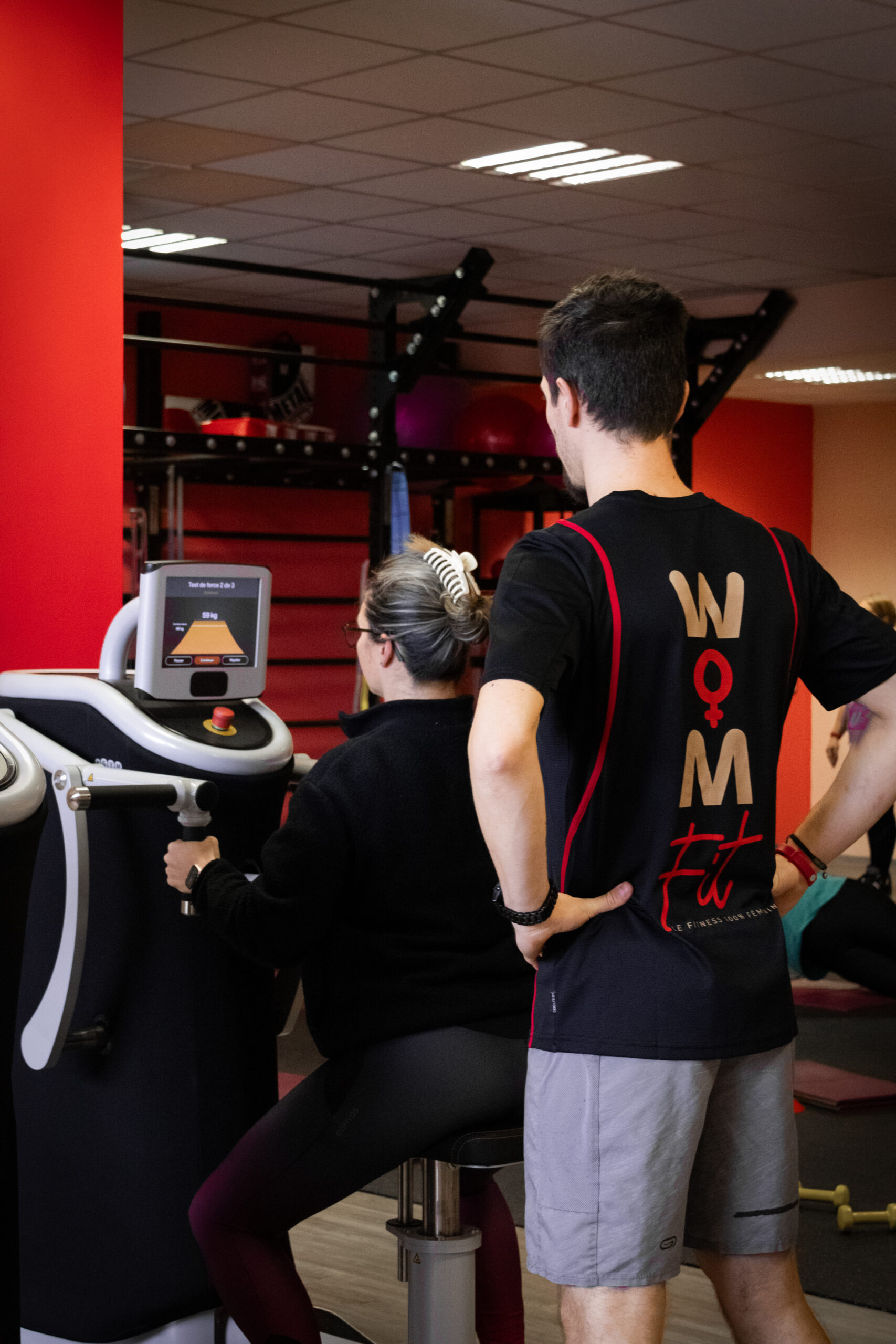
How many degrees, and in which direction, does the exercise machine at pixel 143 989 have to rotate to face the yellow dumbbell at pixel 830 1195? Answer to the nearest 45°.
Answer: approximately 90° to its left

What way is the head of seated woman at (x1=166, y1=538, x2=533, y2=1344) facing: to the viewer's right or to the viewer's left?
to the viewer's left

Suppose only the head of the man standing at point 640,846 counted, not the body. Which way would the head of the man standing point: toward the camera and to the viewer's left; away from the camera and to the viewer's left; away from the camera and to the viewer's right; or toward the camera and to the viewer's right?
away from the camera and to the viewer's left

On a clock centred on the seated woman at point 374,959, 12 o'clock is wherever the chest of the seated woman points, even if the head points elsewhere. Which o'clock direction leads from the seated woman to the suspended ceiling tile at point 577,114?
The suspended ceiling tile is roughly at 2 o'clock from the seated woman.

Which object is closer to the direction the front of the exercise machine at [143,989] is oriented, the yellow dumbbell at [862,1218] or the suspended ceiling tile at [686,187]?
the yellow dumbbell

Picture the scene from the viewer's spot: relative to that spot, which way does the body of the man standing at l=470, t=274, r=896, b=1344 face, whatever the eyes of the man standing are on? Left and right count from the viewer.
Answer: facing away from the viewer and to the left of the viewer

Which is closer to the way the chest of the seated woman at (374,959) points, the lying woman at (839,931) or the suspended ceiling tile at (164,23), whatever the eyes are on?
the suspended ceiling tile

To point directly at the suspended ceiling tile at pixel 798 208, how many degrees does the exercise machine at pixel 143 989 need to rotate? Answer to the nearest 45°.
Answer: approximately 90° to its left

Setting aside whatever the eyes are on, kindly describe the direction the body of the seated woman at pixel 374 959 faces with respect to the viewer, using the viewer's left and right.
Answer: facing away from the viewer and to the left of the viewer

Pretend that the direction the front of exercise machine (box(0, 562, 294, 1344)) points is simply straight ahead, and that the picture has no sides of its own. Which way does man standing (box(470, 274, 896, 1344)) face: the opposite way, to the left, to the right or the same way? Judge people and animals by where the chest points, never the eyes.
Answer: the opposite way
